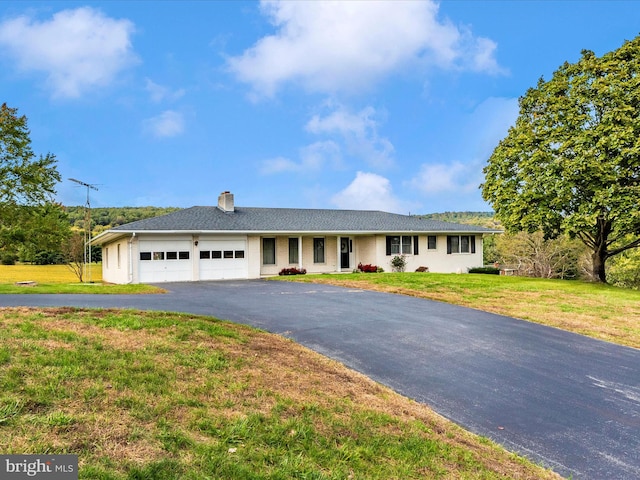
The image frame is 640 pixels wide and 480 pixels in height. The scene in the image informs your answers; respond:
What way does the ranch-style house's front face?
toward the camera

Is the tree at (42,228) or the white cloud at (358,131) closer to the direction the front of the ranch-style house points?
the tree

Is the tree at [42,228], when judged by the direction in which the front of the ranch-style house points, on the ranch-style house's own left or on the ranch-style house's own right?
on the ranch-style house's own right

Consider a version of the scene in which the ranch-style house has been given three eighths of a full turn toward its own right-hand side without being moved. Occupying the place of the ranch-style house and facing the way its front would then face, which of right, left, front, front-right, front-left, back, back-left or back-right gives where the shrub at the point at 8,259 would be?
front

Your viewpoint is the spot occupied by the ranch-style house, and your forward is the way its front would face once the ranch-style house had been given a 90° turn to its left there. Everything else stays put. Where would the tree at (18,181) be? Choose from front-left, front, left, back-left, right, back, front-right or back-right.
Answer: back

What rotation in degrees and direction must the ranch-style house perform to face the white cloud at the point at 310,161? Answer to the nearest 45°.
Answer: approximately 180°

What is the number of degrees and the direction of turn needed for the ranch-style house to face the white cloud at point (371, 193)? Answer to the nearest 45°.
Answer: approximately 135° to its left
